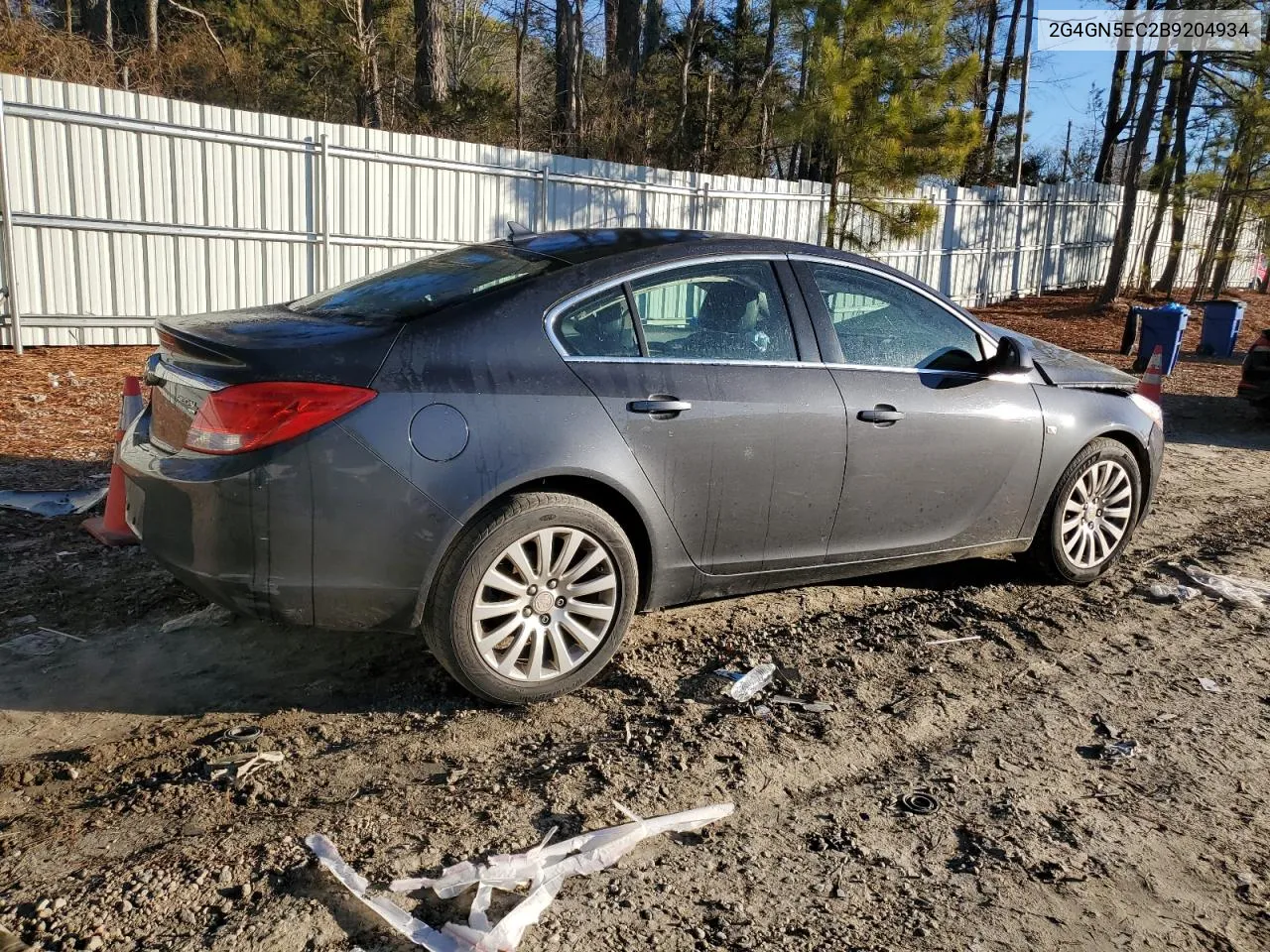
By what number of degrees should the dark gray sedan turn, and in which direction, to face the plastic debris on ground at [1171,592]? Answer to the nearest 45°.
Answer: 0° — it already faces it

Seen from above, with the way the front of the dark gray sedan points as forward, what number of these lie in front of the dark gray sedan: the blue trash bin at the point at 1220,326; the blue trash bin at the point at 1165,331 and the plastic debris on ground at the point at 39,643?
2

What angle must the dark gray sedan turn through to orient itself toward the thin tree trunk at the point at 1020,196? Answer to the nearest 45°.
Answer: approximately 45° to its left

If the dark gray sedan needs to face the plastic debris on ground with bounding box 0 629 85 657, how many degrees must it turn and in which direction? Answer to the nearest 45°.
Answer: approximately 135° to its left

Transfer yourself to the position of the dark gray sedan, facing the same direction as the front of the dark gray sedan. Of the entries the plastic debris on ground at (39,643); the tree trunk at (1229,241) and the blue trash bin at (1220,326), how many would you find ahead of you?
2

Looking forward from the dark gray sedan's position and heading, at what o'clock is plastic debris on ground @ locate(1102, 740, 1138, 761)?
The plastic debris on ground is roughly at 2 o'clock from the dark gray sedan.

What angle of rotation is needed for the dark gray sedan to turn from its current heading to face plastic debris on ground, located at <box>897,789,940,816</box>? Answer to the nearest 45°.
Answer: approximately 90° to its right

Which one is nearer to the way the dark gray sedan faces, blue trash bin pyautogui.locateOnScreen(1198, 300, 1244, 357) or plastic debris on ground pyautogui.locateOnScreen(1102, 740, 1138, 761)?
the blue trash bin

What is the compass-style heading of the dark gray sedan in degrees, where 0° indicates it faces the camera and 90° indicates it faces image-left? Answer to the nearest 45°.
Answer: approximately 225°

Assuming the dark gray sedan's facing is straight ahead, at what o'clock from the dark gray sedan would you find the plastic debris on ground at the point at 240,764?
The plastic debris on ground is roughly at 6 o'clock from the dark gray sedan.

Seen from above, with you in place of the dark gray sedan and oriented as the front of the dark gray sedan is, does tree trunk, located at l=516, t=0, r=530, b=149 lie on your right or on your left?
on your left

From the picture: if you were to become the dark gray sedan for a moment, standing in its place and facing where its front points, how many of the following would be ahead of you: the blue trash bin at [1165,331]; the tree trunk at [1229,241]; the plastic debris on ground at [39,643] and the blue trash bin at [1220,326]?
3

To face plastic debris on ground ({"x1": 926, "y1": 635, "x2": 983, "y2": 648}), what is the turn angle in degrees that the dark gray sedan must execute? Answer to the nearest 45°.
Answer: approximately 45° to its right

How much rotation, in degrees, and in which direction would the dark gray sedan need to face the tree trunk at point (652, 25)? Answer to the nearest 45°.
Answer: approximately 45° to its left

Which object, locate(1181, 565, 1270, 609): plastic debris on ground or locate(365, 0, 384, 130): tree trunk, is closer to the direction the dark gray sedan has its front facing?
the plastic debris on ground
